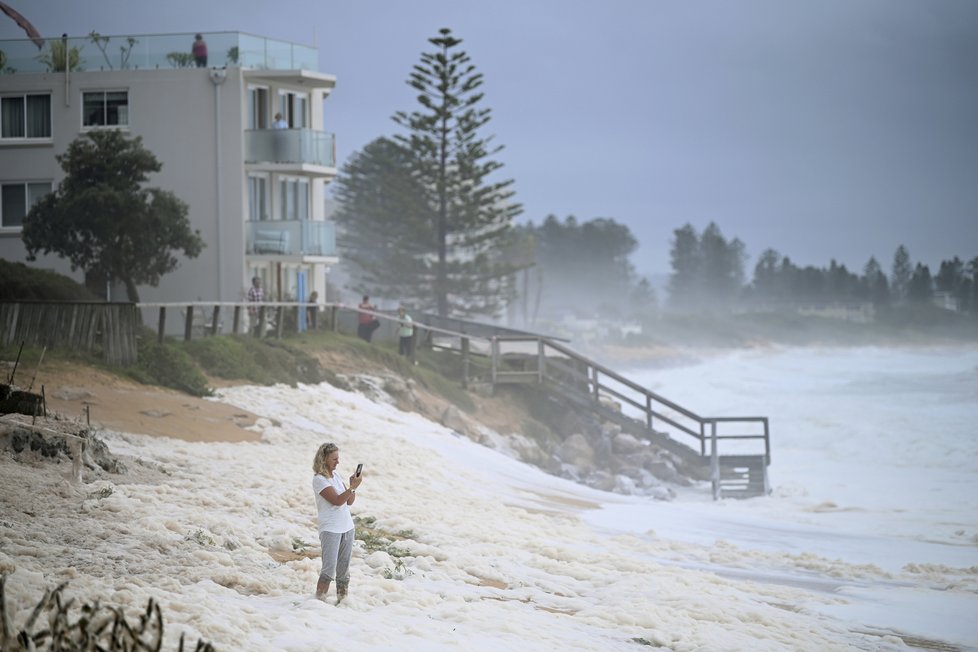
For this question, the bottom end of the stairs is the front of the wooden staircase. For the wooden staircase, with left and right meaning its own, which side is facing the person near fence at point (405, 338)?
back

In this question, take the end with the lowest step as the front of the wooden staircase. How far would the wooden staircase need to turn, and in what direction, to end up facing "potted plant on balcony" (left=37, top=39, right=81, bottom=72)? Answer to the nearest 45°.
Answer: approximately 180°

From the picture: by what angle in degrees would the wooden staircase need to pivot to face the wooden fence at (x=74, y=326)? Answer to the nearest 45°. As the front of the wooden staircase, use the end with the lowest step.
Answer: approximately 135° to its right

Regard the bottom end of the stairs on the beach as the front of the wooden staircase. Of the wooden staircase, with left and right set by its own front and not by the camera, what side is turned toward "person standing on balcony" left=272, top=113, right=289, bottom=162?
back

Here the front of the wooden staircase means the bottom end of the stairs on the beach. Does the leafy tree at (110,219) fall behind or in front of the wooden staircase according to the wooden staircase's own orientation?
behind

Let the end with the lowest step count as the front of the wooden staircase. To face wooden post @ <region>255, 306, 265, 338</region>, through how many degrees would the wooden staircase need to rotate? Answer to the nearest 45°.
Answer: approximately 135° to its right

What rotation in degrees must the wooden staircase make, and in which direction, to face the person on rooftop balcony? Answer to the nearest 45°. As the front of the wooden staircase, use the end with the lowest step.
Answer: approximately 180°

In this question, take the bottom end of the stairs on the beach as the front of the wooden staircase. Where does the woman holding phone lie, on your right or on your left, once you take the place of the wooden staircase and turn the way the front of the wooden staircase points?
on your right

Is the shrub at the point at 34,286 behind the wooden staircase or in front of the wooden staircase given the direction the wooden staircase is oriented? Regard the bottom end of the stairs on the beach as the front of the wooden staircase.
behind

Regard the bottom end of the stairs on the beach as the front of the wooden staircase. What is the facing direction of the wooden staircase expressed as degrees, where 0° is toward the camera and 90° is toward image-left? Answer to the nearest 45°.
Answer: approximately 270°

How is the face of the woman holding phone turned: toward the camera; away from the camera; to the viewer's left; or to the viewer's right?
to the viewer's right

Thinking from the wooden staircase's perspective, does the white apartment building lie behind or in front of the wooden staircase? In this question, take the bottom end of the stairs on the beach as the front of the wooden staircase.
behind
